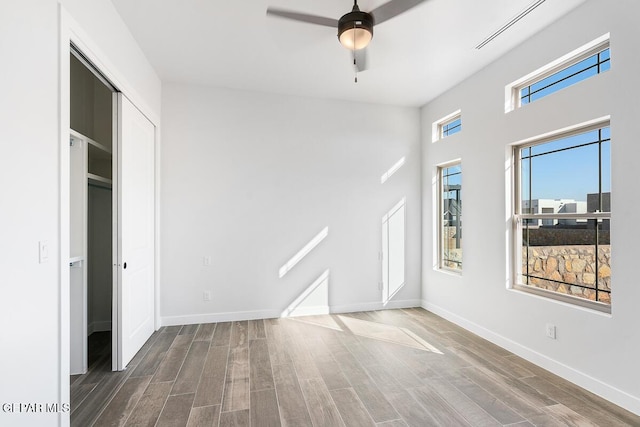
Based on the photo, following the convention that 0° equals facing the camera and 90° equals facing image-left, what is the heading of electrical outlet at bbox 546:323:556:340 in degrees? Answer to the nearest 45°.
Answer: approximately 45°

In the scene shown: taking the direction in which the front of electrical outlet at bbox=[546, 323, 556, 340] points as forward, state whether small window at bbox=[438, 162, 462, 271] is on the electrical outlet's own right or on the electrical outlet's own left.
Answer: on the electrical outlet's own right
